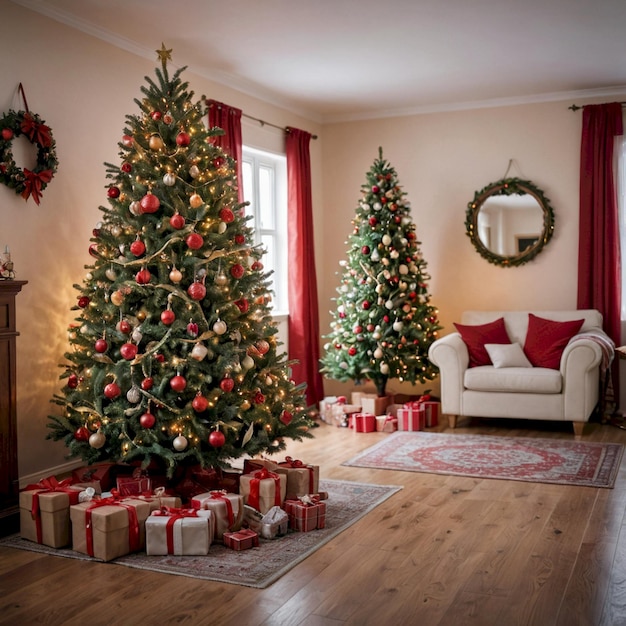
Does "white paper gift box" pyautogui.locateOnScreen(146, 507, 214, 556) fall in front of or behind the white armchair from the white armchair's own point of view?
in front

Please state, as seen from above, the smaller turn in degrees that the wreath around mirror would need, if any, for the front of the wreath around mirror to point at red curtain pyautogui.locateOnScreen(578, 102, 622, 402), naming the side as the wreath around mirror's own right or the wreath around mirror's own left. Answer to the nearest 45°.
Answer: approximately 90° to the wreath around mirror's own left

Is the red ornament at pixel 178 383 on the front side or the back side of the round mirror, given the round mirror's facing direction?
on the front side

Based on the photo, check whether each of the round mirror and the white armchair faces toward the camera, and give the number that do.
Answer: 2

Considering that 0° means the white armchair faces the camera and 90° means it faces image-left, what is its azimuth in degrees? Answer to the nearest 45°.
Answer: approximately 0°

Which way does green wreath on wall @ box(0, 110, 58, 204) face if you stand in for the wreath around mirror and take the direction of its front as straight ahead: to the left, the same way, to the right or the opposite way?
to the left

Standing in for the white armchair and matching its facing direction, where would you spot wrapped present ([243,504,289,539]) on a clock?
The wrapped present is roughly at 1 o'clock from the white armchair.

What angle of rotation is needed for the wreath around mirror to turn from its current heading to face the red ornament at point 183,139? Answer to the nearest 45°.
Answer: approximately 45° to its right

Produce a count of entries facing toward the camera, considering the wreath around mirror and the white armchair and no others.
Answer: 2

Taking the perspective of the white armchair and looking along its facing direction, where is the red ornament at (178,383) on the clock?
The red ornament is roughly at 1 o'clock from the white armchair.

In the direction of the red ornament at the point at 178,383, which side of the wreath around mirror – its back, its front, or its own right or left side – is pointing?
front
